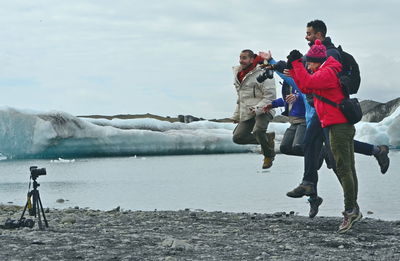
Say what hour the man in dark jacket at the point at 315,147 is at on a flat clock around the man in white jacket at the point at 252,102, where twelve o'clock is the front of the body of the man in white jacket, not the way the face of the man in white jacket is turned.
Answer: The man in dark jacket is roughly at 9 o'clock from the man in white jacket.

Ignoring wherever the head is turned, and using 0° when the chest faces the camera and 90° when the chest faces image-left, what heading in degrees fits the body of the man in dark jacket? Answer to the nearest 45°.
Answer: approximately 90°

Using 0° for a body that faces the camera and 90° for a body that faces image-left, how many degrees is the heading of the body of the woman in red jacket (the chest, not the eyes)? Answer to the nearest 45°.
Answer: approximately 90°

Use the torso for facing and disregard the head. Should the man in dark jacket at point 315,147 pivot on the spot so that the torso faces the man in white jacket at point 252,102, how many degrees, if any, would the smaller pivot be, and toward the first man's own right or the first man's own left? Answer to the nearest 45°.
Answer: approximately 45° to the first man's own right

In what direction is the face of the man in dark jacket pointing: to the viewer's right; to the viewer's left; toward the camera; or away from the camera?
to the viewer's left

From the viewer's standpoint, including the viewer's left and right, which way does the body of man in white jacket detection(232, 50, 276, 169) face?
facing the viewer and to the left of the viewer
